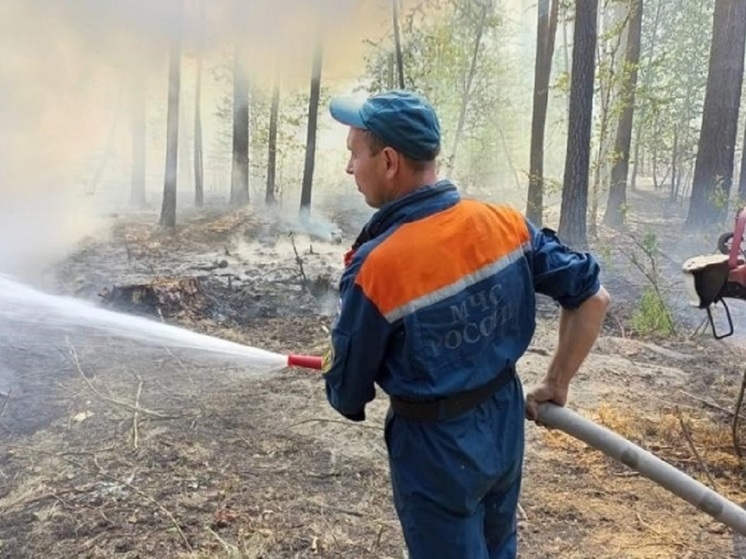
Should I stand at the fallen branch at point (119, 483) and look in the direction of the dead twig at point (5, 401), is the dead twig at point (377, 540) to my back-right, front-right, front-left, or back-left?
back-right

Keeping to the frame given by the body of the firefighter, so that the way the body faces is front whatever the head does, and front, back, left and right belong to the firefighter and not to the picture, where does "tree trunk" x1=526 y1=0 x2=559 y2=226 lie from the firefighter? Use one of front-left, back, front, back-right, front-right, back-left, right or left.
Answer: front-right

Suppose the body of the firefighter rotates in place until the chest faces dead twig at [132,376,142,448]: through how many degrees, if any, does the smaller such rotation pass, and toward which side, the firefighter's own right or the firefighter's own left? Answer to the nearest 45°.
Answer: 0° — they already face it

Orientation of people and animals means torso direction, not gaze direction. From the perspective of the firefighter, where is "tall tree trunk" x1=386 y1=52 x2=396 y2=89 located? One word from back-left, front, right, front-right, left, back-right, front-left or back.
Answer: front-right

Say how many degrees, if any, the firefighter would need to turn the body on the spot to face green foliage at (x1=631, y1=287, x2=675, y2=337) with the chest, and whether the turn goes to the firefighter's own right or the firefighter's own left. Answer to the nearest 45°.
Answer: approximately 45° to the firefighter's own right

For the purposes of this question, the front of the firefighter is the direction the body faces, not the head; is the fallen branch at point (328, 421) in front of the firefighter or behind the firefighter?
in front

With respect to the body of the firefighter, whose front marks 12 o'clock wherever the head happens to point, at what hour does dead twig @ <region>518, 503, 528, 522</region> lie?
The dead twig is roughly at 2 o'clock from the firefighter.

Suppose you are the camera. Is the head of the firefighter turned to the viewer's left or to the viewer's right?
to the viewer's left

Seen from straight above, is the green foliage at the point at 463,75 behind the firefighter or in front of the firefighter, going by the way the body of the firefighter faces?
in front

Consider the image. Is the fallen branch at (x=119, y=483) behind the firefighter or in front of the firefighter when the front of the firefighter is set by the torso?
in front

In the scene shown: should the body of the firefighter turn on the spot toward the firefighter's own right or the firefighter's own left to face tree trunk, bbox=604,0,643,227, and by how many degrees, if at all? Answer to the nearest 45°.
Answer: approximately 45° to the firefighter's own right

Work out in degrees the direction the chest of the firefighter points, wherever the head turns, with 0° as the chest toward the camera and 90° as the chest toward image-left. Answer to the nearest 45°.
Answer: approximately 135°
